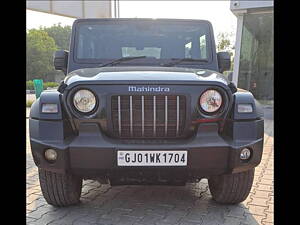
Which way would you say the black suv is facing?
toward the camera
